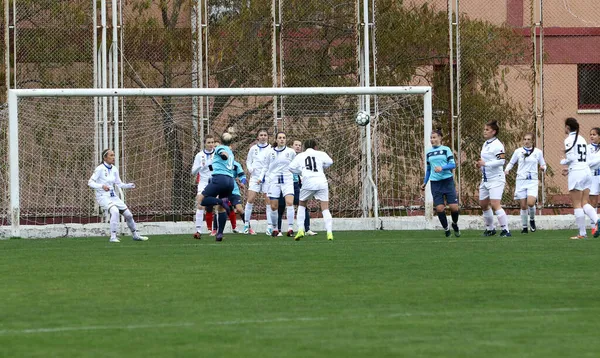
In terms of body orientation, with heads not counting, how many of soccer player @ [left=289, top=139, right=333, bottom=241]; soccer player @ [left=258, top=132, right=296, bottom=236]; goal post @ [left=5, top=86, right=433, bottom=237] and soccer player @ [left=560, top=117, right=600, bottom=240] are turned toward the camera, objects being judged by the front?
2

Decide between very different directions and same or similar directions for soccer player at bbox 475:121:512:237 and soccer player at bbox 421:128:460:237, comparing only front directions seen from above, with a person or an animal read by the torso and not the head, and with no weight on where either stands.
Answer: same or similar directions

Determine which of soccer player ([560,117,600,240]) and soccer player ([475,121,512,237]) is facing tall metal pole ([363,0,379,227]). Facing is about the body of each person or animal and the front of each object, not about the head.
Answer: soccer player ([560,117,600,240])

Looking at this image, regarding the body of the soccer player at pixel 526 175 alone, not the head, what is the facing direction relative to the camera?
toward the camera

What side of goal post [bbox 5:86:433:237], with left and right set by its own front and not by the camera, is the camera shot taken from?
front

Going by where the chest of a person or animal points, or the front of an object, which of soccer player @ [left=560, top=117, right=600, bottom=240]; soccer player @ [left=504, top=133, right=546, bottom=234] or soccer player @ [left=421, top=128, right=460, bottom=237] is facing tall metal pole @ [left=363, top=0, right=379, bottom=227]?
soccer player @ [left=560, top=117, right=600, bottom=240]

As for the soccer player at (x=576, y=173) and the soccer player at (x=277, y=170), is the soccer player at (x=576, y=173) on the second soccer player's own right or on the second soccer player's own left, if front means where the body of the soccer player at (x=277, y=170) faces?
on the second soccer player's own left

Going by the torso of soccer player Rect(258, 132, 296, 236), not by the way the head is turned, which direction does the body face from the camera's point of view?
toward the camera

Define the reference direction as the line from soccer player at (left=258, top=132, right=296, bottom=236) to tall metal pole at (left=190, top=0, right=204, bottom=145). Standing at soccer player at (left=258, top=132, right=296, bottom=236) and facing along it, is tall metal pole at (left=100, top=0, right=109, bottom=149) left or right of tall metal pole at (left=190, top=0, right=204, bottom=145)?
left

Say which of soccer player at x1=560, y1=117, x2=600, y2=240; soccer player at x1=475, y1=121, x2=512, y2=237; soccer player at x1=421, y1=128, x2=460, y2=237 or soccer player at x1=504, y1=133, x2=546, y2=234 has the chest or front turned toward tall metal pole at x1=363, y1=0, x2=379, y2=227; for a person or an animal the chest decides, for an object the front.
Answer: soccer player at x1=560, y1=117, x2=600, y2=240

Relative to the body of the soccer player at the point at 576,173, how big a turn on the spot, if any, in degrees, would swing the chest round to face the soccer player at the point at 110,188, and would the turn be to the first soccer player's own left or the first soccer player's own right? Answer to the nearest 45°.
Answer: approximately 45° to the first soccer player's own left

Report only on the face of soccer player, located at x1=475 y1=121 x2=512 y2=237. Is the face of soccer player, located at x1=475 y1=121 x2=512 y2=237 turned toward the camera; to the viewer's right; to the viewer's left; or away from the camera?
to the viewer's left

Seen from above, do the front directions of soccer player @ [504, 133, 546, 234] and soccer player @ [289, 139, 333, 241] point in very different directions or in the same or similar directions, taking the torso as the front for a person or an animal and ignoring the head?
very different directions

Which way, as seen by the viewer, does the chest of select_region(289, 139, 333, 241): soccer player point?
away from the camera

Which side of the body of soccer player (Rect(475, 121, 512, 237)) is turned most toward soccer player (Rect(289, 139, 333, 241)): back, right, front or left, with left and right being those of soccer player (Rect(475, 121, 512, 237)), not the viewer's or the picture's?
front

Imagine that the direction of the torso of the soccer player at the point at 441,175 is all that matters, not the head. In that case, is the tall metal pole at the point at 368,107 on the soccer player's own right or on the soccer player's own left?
on the soccer player's own right
